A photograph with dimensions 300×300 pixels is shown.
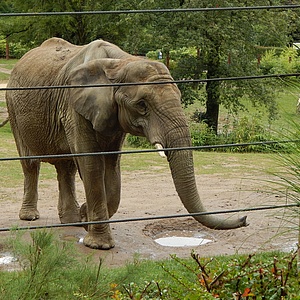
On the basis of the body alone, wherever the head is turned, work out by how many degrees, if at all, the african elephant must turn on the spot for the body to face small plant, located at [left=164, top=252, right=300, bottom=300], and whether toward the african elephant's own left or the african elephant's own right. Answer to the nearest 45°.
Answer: approximately 45° to the african elephant's own right

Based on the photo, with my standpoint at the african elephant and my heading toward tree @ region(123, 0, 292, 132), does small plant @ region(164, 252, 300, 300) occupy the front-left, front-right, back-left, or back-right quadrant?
back-right

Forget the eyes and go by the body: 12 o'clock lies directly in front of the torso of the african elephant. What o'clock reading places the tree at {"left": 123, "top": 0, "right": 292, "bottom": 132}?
The tree is roughly at 8 o'clock from the african elephant.

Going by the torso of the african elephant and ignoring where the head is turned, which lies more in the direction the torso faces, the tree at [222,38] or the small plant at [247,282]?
the small plant

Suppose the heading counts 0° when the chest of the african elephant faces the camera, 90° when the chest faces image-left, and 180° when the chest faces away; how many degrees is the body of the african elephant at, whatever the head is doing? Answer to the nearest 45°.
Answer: approximately 315°
